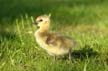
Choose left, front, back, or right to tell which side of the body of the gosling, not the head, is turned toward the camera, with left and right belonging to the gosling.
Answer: left
